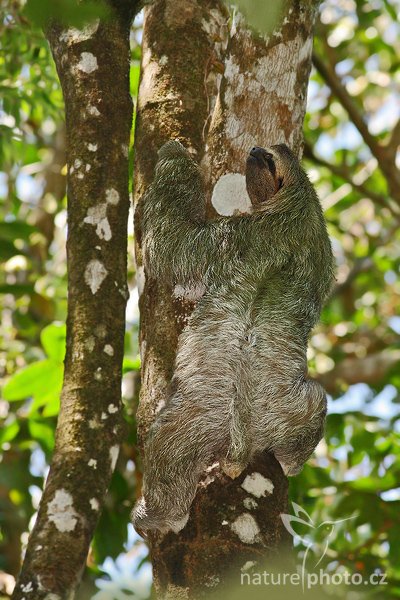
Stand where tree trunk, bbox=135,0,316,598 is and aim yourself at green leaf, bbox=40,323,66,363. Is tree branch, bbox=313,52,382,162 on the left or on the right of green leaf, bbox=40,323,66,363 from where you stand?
right

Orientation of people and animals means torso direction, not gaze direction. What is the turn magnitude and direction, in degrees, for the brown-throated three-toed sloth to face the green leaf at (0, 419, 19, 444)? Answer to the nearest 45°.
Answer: approximately 45° to its left

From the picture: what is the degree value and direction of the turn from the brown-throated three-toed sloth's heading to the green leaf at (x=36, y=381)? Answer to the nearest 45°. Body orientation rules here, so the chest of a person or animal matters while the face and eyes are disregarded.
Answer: approximately 45° to its left

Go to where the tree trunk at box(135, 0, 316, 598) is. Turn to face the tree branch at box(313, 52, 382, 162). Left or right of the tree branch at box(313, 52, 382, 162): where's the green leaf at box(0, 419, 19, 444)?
left

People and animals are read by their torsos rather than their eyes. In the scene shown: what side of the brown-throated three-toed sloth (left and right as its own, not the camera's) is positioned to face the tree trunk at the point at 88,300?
left

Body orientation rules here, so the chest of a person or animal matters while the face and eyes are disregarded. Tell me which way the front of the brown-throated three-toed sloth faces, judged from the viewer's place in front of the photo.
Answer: facing away from the viewer

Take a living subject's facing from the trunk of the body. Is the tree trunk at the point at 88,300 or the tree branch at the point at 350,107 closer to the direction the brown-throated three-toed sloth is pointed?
the tree branch
